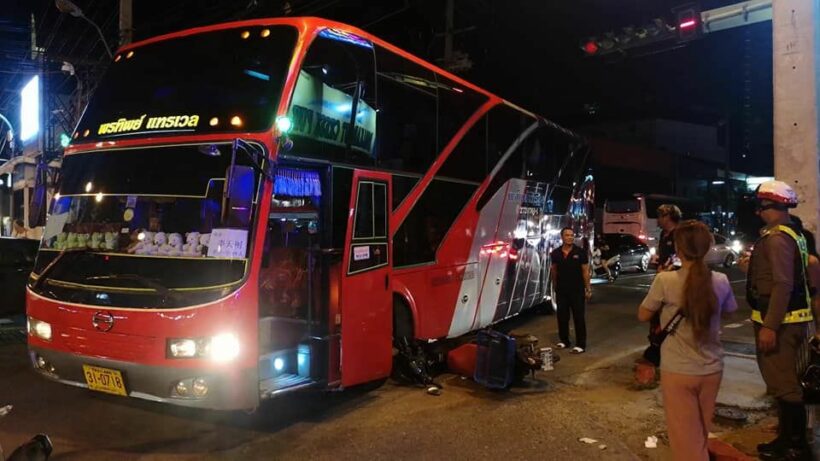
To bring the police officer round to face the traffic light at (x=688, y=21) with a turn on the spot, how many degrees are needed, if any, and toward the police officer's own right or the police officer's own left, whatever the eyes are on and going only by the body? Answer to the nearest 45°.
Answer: approximately 90° to the police officer's own right

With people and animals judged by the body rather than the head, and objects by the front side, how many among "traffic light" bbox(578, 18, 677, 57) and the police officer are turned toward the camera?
1

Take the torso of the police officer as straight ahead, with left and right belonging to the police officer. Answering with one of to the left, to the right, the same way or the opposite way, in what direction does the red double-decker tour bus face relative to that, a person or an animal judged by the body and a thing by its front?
to the left

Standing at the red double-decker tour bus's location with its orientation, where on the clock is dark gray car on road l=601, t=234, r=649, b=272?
The dark gray car on road is roughly at 6 o'clock from the red double-decker tour bus.

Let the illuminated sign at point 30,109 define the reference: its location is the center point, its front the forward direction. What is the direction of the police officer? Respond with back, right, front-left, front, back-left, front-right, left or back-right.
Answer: front-left

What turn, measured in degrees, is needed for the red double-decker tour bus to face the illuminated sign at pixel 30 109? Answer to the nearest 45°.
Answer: approximately 90° to its right

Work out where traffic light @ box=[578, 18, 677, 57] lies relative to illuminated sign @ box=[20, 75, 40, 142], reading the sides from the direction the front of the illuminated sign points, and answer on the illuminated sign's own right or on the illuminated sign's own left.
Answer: on the illuminated sign's own left

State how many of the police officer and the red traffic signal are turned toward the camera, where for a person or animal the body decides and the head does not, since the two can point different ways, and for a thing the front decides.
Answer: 1

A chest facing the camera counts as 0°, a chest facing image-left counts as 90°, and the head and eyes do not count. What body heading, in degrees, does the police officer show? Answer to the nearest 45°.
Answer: approximately 90°

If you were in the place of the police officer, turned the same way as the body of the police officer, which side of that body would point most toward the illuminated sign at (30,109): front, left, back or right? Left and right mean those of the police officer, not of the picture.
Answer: front

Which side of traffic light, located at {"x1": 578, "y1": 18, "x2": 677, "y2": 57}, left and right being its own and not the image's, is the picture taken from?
front

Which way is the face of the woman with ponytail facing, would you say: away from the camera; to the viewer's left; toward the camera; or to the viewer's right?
away from the camera

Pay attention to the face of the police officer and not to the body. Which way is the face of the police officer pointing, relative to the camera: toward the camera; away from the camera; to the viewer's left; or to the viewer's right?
to the viewer's left

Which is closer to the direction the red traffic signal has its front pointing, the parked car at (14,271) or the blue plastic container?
the blue plastic container

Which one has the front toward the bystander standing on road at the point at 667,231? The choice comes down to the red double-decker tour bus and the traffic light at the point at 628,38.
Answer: the traffic light

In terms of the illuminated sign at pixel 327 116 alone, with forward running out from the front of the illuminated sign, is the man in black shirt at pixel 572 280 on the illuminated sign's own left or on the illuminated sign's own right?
on the illuminated sign's own left
